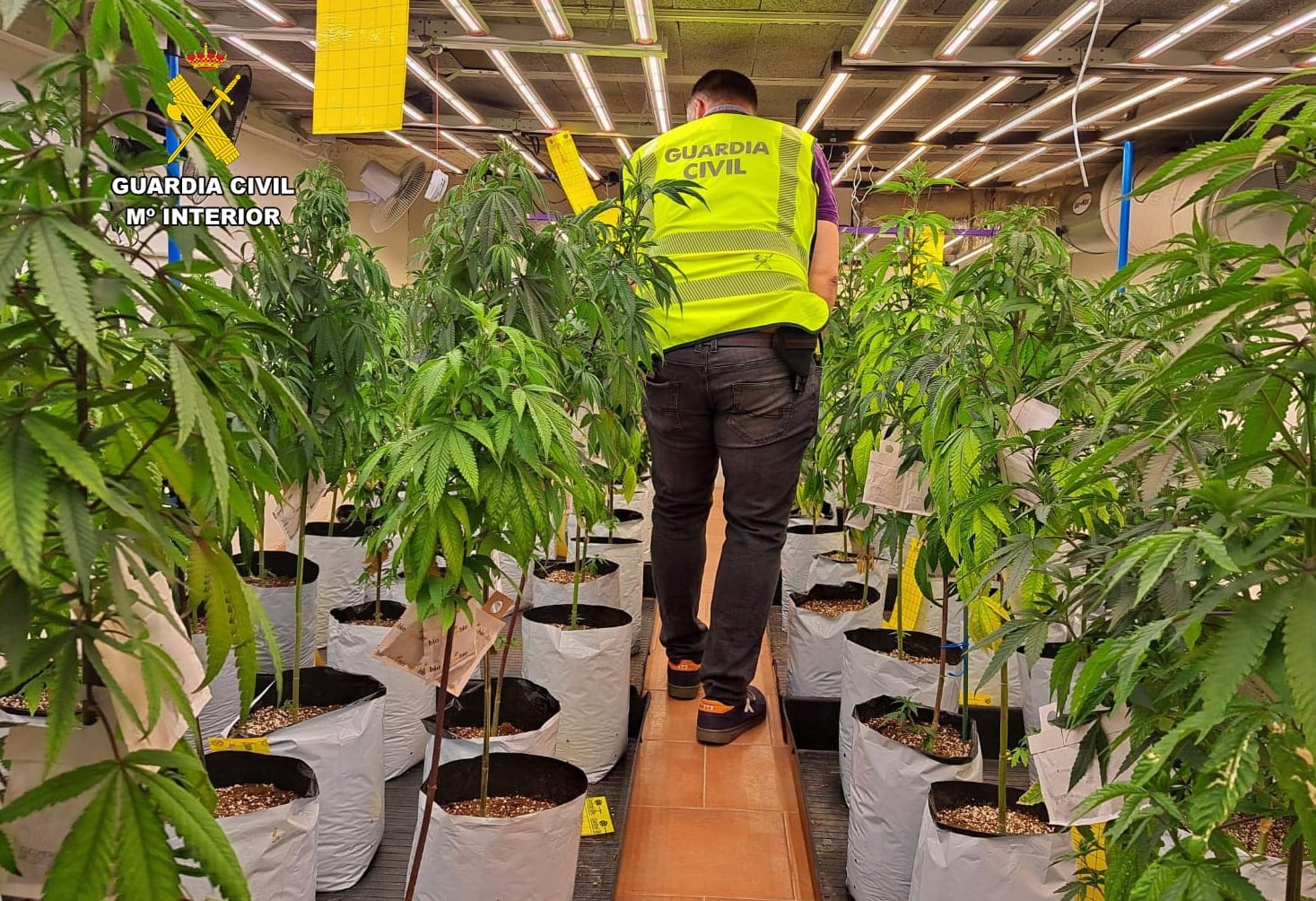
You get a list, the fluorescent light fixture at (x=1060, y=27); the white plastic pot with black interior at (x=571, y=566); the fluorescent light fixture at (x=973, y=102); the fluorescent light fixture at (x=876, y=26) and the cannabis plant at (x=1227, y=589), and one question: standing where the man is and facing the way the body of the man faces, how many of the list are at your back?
1

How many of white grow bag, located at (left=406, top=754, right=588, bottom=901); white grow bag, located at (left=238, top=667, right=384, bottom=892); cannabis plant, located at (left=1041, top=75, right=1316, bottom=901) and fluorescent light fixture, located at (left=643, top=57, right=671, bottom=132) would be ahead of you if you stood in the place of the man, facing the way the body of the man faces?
1

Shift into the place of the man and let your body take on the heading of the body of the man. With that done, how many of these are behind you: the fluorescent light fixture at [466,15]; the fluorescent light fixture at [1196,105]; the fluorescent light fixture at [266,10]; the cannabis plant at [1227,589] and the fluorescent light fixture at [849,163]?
1

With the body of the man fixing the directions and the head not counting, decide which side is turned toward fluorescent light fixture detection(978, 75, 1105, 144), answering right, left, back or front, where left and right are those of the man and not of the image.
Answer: front

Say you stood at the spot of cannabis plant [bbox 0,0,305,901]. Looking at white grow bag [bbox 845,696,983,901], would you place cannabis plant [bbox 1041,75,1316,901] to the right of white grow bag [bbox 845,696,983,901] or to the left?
right

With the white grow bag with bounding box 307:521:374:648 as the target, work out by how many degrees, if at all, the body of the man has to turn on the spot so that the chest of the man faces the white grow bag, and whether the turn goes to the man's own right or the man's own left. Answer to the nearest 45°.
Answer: approximately 90° to the man's own left

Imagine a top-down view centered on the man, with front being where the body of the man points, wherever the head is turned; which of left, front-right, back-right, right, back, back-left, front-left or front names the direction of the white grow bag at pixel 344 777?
back-left

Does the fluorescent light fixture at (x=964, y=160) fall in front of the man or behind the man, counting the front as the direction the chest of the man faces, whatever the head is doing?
in front

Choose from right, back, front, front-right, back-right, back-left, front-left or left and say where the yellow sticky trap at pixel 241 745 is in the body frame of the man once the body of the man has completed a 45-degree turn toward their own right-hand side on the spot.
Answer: back

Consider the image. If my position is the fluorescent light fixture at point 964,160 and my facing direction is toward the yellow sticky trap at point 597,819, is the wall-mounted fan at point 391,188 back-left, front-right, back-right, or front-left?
front-right

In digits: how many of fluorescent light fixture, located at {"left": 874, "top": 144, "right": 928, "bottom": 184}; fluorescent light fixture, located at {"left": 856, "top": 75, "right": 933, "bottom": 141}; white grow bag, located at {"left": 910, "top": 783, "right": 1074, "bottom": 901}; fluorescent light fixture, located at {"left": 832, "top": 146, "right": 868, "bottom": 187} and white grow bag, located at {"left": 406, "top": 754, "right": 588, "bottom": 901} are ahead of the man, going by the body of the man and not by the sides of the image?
3

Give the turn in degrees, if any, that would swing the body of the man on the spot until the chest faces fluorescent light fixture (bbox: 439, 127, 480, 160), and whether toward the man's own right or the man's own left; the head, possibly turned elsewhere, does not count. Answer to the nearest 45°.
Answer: approximately 45° to the man's own left

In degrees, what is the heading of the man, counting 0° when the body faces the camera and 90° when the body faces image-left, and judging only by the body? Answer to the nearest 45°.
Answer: approximately 180°

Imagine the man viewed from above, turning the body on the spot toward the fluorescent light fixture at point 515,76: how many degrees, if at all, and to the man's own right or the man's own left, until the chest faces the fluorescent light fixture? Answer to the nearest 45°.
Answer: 0° — they already face it

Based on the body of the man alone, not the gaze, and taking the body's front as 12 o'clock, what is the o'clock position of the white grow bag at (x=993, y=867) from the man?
The white grow bag is roughly at 5 o'clock from the man.

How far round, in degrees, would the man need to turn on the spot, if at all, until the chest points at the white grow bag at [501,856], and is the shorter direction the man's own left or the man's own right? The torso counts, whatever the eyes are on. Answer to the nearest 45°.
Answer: approximately 180°

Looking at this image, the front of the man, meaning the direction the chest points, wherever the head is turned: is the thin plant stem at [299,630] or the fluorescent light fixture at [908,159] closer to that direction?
the fluorescent light fixture

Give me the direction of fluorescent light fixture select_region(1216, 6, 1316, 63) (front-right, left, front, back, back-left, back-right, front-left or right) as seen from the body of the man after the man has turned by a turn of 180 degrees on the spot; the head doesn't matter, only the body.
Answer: back-left

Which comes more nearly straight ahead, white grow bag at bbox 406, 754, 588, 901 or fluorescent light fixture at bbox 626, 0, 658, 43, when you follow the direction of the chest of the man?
the fluorescent light fixture
